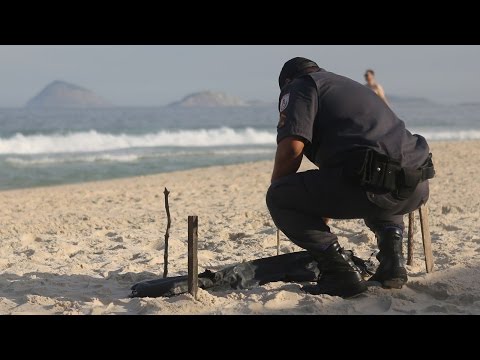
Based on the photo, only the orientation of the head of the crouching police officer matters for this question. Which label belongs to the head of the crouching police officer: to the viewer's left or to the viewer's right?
to the viewer's left

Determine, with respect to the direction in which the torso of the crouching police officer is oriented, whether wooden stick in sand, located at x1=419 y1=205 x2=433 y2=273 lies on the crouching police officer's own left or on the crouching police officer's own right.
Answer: on the crouching police officer's own right

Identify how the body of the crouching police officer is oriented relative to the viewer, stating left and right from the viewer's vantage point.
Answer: facing away from the viewer and to the left of the viewer

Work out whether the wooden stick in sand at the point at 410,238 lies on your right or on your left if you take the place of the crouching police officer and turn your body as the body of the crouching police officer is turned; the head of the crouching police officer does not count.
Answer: on your right
